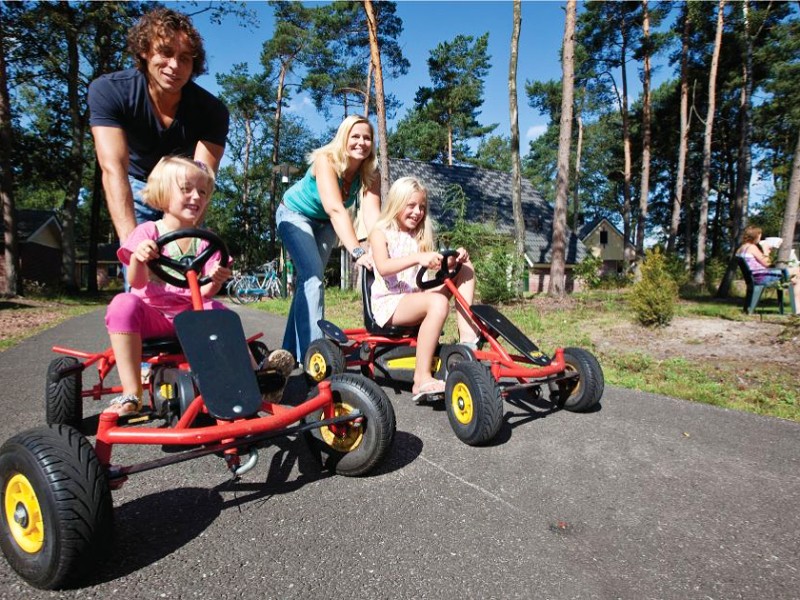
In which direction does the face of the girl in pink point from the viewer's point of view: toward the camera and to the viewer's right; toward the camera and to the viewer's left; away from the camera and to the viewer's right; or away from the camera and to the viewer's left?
toward the camera and to the viewer's right

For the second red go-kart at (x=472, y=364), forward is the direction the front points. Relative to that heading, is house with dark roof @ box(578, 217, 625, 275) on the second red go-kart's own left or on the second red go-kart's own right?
on the second red go-kart's own left

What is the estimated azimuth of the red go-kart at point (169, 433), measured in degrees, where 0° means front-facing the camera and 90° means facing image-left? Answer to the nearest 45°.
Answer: approximately 315°

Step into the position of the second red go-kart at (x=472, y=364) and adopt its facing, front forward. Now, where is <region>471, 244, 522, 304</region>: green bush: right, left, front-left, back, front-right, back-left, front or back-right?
back-left

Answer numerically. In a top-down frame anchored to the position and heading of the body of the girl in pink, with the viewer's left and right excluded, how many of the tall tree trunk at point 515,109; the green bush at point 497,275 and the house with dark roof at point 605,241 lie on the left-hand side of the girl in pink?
3

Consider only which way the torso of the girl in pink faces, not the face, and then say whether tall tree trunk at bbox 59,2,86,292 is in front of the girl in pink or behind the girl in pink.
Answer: behind
